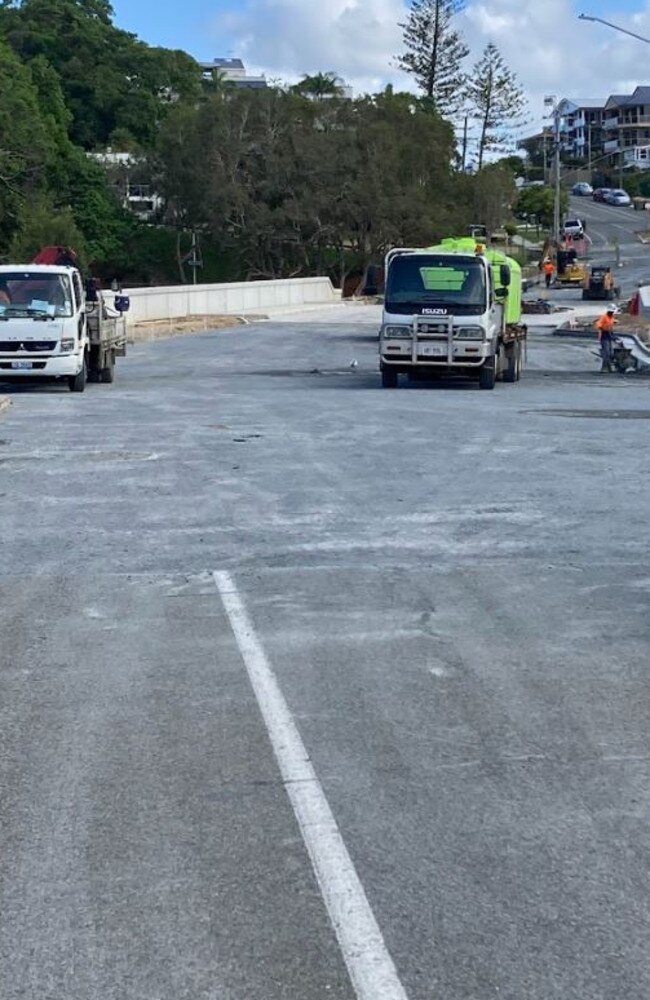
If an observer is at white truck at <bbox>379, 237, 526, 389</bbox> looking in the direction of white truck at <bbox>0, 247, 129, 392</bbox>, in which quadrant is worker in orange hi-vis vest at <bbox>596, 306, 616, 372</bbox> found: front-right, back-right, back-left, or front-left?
back-right

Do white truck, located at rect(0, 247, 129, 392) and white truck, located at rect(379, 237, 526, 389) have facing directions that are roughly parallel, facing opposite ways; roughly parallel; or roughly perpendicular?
roughly parallel

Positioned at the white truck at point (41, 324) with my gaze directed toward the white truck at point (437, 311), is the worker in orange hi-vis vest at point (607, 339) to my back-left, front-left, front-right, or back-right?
front-left

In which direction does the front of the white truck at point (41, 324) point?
toward the camera

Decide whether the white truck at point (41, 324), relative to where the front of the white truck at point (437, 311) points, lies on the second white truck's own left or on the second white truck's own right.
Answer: on the second white truck's own right

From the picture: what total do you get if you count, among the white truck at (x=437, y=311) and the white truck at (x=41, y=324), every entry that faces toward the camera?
2

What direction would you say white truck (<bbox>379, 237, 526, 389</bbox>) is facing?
toward the camera

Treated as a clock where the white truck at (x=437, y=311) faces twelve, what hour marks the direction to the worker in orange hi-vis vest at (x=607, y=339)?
The worker in orange hi-vis vest is roughly at 7 o'clock from the white truck.

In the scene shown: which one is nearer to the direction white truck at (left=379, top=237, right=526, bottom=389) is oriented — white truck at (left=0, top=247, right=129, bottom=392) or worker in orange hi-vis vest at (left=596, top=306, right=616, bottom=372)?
the white truck

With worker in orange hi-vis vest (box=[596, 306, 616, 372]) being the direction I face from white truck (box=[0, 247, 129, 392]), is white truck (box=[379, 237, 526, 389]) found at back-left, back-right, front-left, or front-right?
front-right

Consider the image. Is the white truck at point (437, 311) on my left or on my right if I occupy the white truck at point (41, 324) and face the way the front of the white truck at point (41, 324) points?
on my left
